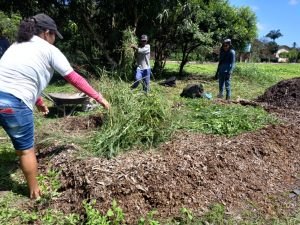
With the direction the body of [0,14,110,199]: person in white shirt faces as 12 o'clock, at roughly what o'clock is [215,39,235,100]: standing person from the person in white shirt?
The standing person is roughly at 12 o'clock from the person in white shirt.

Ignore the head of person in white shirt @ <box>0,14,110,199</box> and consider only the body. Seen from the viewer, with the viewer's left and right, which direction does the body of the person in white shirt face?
facing away from the viewer and to the right of the viewer

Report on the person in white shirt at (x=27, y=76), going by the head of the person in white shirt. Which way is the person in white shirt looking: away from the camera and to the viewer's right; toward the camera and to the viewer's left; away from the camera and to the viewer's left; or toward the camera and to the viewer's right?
away from the camera and to the viewer's right

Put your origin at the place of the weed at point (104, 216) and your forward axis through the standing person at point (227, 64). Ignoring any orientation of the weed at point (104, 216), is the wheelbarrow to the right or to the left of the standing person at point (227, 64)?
left

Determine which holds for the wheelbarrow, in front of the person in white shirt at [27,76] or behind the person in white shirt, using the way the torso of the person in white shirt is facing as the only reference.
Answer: in front
